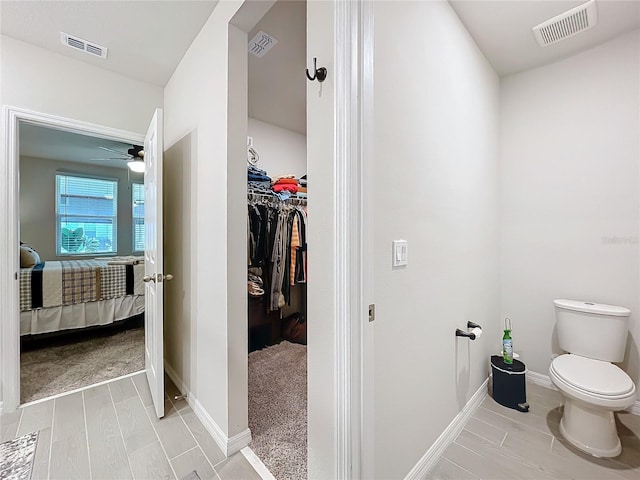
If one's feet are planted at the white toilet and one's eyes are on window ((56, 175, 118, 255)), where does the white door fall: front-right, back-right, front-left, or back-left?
front-left

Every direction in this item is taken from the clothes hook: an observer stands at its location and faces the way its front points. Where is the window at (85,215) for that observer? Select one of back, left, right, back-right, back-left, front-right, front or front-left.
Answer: right

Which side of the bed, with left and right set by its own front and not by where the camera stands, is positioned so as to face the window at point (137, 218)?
left

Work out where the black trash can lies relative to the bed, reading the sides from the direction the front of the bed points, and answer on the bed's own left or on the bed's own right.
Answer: on the bed's own right

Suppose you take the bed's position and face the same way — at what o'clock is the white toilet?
The white toilet is roughly at 2 o'clock from the bed.

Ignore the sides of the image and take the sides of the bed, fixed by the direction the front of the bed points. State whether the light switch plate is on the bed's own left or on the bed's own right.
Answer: on the bed's own right

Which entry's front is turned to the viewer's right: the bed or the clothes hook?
the bed

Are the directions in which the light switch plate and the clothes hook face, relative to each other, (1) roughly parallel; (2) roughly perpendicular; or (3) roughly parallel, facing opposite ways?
roughly perpendicular

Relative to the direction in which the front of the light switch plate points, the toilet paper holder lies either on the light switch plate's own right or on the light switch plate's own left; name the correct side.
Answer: on the light switch plate's own left

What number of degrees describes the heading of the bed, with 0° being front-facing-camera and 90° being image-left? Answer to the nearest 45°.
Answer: approximately 270°

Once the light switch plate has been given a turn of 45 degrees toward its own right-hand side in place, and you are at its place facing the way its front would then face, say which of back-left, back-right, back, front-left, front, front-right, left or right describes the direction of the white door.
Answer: right

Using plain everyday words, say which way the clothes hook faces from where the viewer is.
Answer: facing the viewer and to the left of the viewer

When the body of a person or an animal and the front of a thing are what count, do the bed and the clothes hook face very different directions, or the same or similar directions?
very different directions
